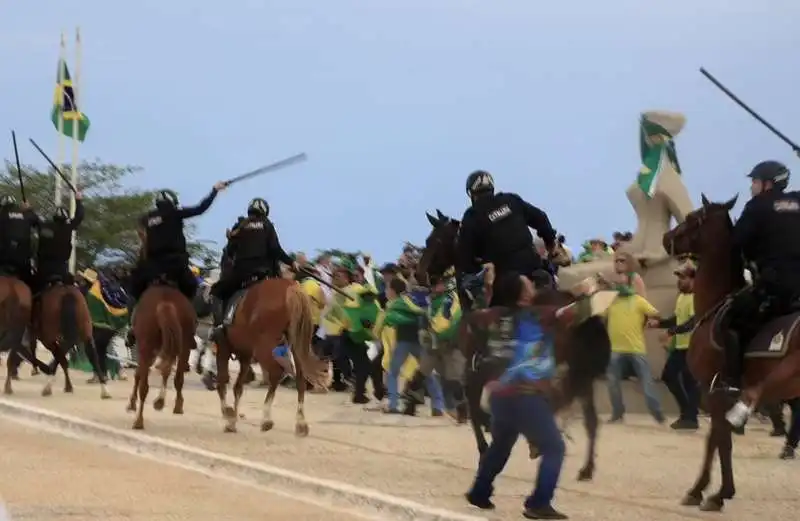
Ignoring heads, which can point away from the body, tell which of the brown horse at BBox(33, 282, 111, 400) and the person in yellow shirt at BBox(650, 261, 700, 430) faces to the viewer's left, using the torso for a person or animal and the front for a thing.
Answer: the person in yellow shirt

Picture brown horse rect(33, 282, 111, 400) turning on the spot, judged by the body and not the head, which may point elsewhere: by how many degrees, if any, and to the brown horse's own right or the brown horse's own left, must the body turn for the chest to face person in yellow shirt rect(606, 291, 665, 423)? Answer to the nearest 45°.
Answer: approximately 135° to the brown horse's own right

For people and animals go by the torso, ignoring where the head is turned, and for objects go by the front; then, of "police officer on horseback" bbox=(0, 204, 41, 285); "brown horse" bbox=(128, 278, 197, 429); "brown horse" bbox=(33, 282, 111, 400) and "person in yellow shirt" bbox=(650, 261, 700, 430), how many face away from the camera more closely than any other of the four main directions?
3

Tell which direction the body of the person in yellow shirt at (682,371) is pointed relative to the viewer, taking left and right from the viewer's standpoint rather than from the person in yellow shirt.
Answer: facing to the left of the viewer

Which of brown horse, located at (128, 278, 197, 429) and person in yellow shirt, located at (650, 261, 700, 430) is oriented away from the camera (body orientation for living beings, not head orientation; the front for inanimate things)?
the brown horse

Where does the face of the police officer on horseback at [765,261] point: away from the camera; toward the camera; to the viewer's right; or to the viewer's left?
to the viewer's left

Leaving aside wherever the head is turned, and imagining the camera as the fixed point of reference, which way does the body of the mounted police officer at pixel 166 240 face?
away from the camera
